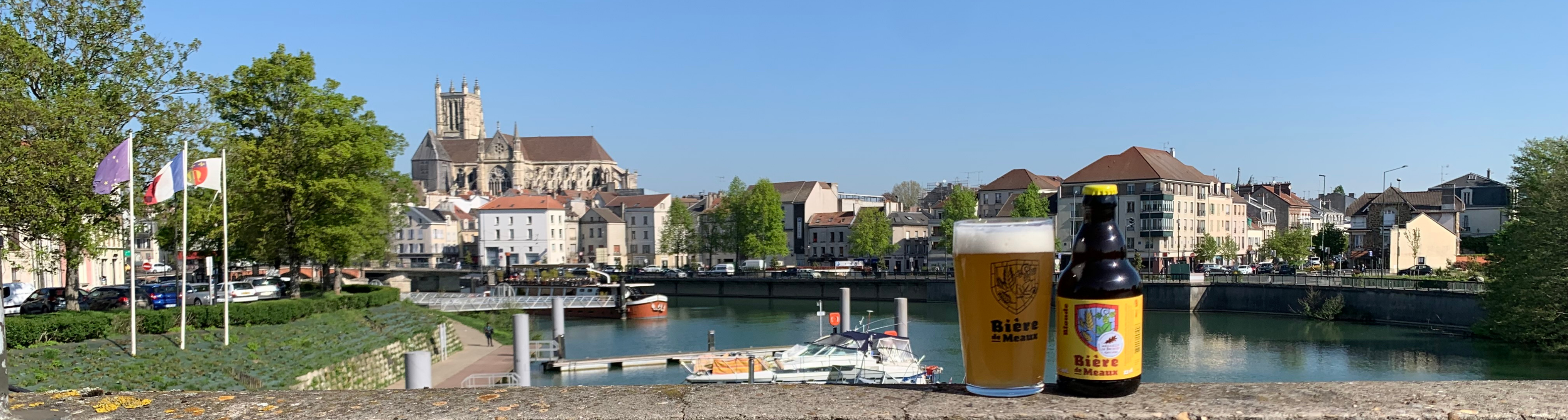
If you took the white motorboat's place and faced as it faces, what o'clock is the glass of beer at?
The glass of beer is roughly at 9 o'clock from the white motorboat.

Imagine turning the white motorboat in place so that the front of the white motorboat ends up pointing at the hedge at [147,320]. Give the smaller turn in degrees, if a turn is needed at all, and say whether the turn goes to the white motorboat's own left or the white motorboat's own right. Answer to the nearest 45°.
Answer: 0° — it already faces it

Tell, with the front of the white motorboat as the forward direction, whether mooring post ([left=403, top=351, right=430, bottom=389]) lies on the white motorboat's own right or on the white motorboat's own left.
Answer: on the white motorboat's own left

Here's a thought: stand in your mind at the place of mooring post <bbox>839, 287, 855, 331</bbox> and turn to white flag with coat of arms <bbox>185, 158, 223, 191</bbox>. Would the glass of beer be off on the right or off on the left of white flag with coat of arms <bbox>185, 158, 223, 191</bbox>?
left

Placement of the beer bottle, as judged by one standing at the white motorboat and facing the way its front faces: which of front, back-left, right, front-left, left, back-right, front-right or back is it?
left

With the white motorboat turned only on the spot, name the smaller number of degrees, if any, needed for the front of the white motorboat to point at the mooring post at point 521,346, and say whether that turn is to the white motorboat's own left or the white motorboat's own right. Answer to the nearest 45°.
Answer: approximately 45° to the white motorboat's own left

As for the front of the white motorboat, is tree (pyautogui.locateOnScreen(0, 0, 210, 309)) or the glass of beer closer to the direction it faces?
the tree

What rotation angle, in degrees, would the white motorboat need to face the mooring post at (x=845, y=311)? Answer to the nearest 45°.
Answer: approximately 90° to its right

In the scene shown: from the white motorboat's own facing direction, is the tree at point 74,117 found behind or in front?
in front

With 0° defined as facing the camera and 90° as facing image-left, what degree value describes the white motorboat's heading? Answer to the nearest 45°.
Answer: approximately 90°

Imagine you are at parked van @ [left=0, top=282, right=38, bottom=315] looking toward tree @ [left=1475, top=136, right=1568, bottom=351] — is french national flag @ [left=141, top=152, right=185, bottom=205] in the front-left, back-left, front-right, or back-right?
front-right
